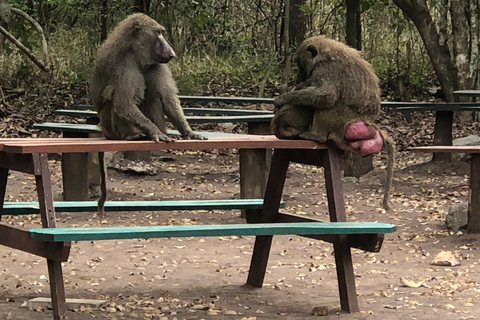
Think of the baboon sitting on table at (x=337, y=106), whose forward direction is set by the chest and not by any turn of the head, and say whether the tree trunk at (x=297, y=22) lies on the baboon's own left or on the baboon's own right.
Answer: on the baboon's own right

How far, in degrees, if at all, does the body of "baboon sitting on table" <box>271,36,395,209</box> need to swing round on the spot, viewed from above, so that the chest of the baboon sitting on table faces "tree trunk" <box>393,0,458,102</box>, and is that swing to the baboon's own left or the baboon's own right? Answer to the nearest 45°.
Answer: approximately 90° to the baboon's own right

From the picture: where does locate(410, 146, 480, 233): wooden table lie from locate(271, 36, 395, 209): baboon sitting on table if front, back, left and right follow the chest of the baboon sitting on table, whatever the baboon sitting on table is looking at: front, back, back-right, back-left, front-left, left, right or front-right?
back-right

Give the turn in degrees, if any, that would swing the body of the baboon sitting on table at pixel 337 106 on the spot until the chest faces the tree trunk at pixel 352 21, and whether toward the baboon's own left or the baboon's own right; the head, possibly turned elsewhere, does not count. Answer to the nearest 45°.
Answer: approximately 90° to the baboon's own right

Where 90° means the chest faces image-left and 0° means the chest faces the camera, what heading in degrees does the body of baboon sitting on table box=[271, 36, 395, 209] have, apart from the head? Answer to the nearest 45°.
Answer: approximately 90°
